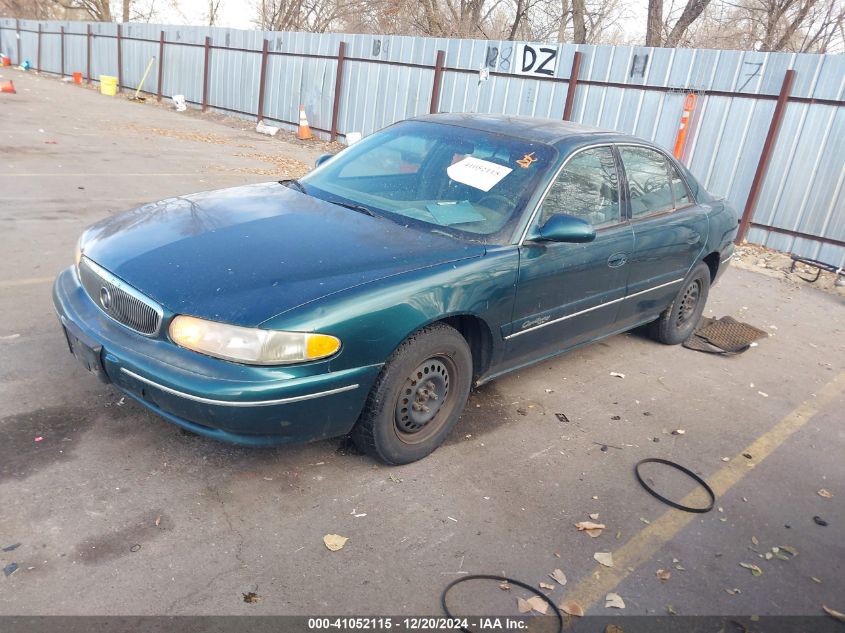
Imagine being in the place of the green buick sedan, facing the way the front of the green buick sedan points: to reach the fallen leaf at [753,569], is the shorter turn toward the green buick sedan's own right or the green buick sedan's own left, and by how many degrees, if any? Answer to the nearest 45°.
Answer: approximately 90° to the green buick sedan's own left

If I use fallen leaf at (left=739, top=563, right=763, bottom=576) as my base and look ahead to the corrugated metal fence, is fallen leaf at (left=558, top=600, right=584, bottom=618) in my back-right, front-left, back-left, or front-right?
back-left

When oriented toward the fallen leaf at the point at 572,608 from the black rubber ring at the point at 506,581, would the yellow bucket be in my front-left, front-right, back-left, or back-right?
back-left

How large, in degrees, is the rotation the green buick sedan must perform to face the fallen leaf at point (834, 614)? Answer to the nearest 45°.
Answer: approximately 90° to its left

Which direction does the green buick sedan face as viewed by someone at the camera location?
facing the viewer and to the left of the viewer

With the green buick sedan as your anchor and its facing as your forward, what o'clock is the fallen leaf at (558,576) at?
The fallen leaf is roughly at 9 o'clock from the green buick sedan.

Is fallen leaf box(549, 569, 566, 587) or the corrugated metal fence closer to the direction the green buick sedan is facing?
the fallen leaf

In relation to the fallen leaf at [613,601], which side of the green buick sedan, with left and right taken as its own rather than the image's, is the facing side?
left

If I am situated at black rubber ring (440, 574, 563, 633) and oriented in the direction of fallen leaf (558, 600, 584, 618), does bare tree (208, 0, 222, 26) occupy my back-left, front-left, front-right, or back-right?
back-left

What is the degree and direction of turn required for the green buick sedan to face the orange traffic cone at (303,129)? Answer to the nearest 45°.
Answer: approximately 135° to its right

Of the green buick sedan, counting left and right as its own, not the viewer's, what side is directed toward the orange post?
back

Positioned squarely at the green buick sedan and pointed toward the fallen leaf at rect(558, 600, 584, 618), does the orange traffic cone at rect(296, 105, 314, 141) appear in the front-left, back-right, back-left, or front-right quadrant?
back-right

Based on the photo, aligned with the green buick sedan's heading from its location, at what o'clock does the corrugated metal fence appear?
The corrugated metal fence is roughly at 5 o'clock from the green buick sedan.

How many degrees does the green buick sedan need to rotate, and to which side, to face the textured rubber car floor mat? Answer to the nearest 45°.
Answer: approximately 180°

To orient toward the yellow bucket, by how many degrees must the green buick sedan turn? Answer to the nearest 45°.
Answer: approximately 90° to its right

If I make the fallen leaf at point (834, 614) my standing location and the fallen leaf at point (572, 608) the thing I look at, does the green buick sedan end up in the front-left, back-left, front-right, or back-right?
front-right
